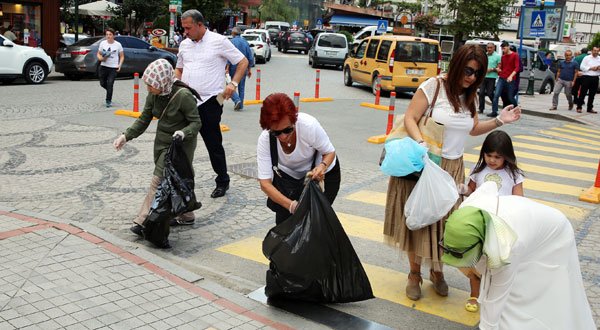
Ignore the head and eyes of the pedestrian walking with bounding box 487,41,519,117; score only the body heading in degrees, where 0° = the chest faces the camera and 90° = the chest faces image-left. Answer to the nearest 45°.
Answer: approximately 45°

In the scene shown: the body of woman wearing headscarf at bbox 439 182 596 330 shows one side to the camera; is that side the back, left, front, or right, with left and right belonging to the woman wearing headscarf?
left

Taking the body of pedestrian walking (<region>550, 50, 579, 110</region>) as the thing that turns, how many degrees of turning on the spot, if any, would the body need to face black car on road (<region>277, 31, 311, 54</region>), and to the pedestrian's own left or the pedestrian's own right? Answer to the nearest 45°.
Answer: approximately 90° to the pedestrian's own right

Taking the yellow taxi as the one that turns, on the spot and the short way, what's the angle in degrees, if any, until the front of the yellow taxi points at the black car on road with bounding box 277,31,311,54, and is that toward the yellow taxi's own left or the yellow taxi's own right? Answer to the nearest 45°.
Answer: approximately 45° to the yellow taxi's own right

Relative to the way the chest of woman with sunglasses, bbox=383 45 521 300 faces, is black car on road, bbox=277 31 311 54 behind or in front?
behind

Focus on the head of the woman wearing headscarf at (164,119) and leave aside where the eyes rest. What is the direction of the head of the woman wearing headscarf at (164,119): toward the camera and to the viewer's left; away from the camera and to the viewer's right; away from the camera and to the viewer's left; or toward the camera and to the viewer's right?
toward the camera and to the viewer's left

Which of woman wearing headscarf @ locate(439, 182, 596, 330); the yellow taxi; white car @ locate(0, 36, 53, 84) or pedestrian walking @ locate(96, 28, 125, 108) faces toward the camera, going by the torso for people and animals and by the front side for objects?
the pedestrian walking

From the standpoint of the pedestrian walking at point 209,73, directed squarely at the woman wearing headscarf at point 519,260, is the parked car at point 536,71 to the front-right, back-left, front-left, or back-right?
back-left

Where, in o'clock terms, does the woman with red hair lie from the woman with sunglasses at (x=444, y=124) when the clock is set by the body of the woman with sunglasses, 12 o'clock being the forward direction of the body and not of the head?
The woman with red hair is roughly at 4 o'clock from the woman with sunglasses.

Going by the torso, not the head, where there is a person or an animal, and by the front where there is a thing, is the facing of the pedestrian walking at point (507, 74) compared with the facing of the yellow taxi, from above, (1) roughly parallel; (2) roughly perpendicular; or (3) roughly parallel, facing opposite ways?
roughly perpendicular
